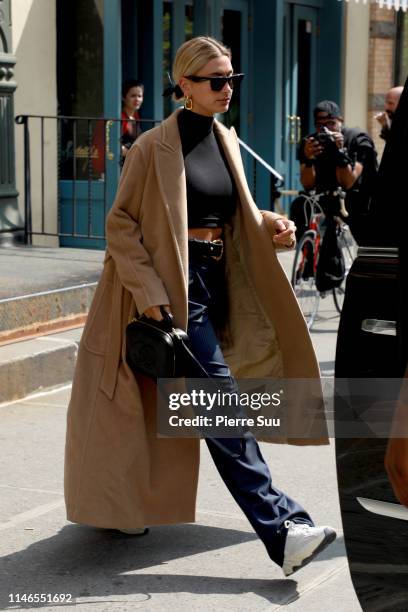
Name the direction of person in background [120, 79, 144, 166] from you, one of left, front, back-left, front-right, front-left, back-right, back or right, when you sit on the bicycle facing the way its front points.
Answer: right

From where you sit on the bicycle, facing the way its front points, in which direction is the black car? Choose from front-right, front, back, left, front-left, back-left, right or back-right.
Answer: front-left

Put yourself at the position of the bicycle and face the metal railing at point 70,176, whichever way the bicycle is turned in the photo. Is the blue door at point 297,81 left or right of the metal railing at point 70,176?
right

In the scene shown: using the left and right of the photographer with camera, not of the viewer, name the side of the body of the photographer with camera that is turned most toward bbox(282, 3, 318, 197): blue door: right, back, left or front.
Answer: back

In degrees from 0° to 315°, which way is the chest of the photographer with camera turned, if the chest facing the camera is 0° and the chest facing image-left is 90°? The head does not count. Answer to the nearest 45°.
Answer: approximately 0°

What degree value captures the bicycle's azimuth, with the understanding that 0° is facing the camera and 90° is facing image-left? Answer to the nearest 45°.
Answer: approximately 45°

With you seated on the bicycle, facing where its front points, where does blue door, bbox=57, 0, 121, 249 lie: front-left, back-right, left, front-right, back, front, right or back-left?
right

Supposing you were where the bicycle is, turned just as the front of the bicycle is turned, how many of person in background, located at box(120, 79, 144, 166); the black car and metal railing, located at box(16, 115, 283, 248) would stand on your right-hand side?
2

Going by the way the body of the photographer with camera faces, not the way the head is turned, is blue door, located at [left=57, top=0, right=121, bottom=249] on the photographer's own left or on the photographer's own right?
on the photographer's own right

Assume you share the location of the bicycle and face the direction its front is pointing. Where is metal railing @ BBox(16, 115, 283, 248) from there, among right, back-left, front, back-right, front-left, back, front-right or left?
right

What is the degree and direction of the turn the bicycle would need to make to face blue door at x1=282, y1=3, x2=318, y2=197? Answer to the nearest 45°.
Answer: approximately 135° to its right
